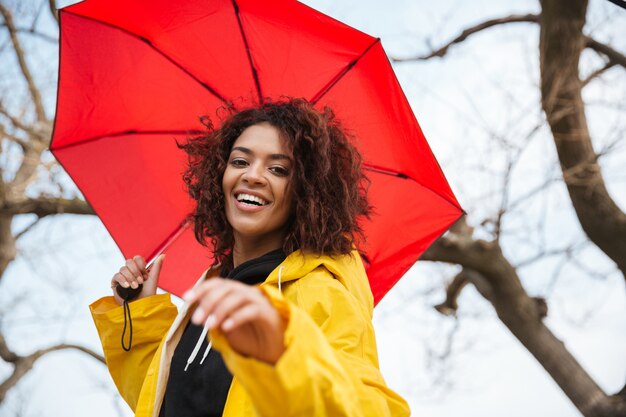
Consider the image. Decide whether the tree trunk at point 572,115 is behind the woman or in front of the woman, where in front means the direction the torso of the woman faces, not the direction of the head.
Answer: behind

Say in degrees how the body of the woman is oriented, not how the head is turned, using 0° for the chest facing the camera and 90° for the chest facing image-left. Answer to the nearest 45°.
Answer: approximately 45°
